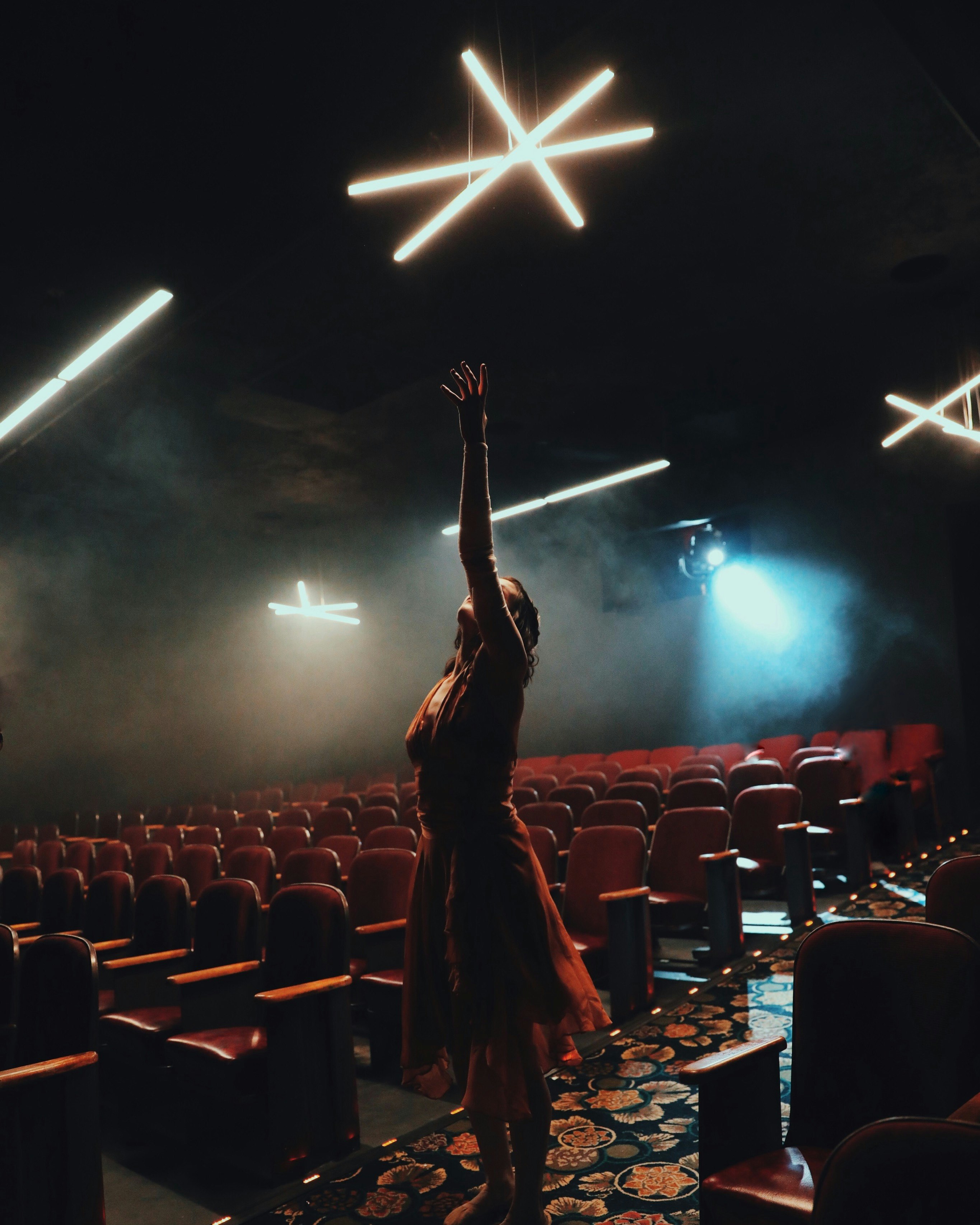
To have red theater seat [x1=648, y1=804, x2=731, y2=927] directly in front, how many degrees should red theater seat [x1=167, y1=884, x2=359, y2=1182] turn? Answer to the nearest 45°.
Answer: approximately 180°

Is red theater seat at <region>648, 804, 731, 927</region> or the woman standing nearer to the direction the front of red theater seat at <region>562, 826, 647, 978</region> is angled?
the woman standing

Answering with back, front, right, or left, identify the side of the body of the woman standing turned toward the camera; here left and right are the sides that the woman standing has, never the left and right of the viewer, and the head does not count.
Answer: left

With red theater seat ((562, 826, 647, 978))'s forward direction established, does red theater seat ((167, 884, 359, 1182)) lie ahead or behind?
ahead

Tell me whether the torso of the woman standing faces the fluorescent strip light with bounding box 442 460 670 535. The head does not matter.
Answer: no

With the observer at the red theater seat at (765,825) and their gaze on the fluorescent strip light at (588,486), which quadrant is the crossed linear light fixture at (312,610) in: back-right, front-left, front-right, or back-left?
front-left

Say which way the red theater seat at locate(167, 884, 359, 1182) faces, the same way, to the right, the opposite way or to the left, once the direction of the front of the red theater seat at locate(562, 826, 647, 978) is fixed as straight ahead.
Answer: the same way

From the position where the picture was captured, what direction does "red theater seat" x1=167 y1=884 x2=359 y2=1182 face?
facing the viewer and to the left of the viewer

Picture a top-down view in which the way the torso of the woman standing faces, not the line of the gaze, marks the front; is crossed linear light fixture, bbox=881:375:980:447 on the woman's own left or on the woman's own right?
on the woman's own right

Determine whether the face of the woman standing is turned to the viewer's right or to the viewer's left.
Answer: to the viewer's left

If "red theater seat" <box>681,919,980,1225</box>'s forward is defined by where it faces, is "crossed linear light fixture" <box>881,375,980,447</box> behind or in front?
behind

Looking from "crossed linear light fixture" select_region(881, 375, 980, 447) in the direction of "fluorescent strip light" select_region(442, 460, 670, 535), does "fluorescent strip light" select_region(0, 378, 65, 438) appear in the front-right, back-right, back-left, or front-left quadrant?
front-left

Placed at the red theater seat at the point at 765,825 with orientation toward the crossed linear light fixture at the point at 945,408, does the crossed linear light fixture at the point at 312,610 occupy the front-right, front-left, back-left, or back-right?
front-left
